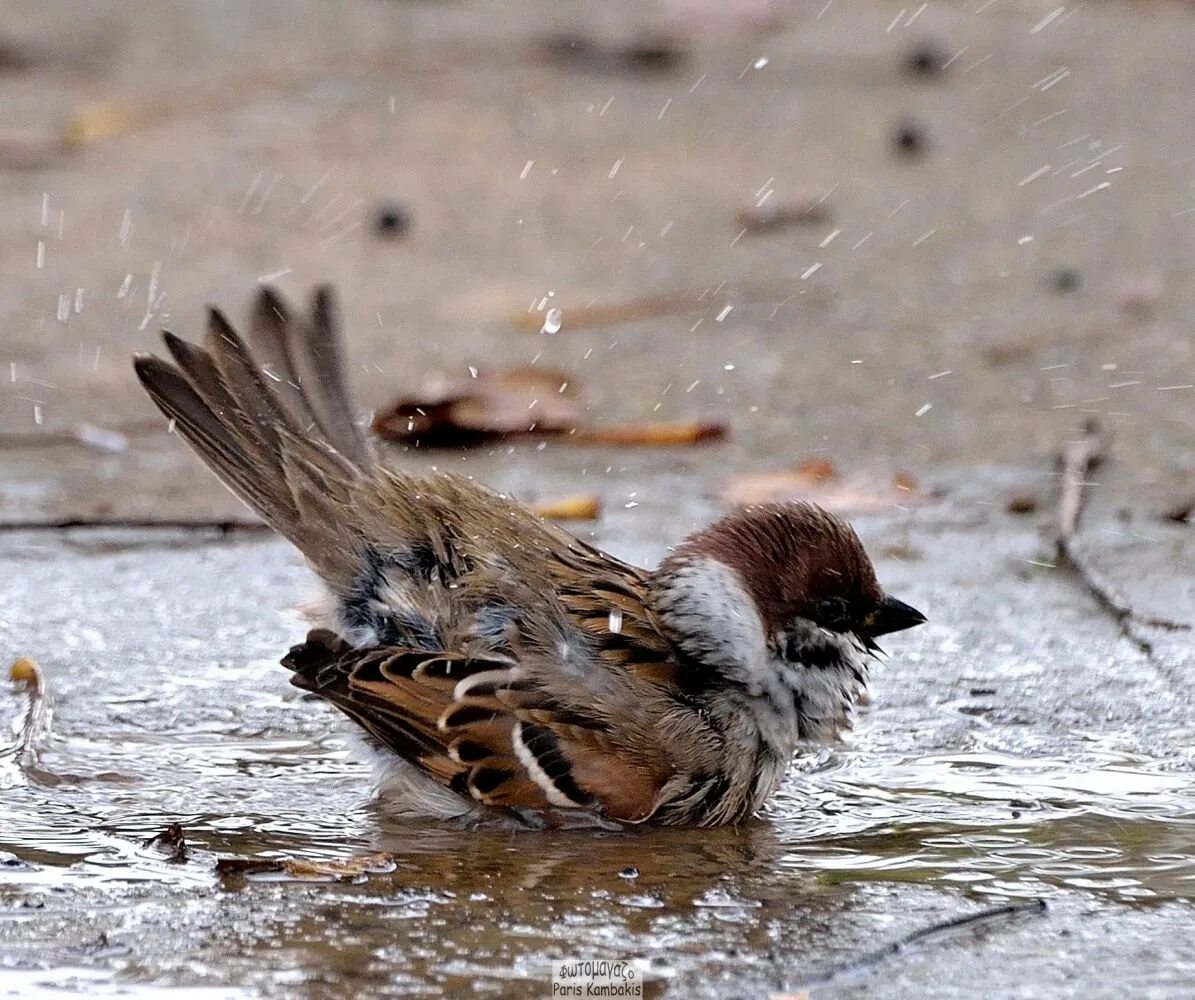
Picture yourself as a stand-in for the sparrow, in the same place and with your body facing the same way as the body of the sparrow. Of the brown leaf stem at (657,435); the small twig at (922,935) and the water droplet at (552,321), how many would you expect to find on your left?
2

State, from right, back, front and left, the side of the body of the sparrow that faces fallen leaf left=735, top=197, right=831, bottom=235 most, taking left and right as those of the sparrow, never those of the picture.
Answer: left

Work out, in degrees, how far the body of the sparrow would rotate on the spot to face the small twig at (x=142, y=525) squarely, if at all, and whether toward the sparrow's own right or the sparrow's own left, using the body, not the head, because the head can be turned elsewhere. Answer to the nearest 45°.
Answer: approximately 135° to the sparrow's own left

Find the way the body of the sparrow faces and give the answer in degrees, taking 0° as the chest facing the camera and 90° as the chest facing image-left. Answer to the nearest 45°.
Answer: approximately 270°

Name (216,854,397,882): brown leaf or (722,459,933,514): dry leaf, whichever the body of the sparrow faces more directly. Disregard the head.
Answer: the dry leaf

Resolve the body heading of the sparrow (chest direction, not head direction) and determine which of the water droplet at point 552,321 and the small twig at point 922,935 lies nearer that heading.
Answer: the small twig

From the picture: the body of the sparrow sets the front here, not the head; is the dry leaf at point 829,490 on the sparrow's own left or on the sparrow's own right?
on the sparrow's own left

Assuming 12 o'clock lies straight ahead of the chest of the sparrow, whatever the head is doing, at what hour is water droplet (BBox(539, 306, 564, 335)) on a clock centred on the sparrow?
The water droplet is roughly at 9 o'clock from the sparrow.
